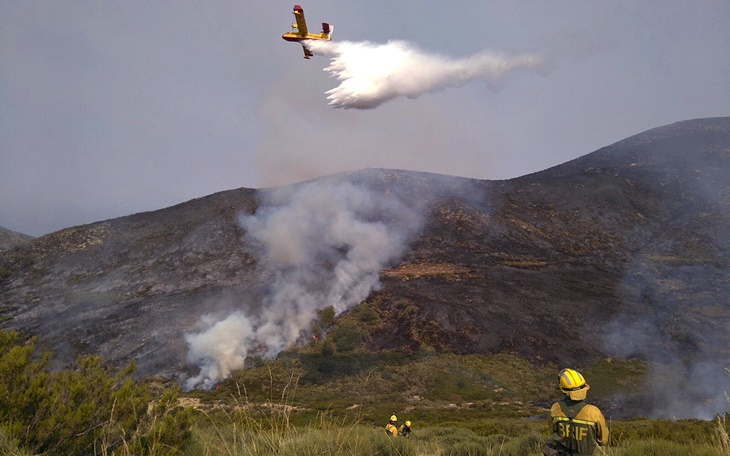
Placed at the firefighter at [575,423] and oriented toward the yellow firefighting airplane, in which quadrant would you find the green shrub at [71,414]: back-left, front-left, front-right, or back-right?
front-left

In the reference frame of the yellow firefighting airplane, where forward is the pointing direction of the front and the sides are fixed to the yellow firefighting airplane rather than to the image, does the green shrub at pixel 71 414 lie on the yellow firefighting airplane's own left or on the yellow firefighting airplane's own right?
on the yellow firefighting airplane's own left

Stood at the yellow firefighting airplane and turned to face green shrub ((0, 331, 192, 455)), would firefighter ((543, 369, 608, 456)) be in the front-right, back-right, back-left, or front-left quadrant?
front-left

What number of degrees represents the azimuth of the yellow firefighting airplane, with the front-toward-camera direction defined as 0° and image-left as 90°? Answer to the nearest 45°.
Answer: approximately 90°

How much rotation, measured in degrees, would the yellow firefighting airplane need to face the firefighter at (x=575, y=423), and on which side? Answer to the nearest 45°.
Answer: approximately 90° to its left
